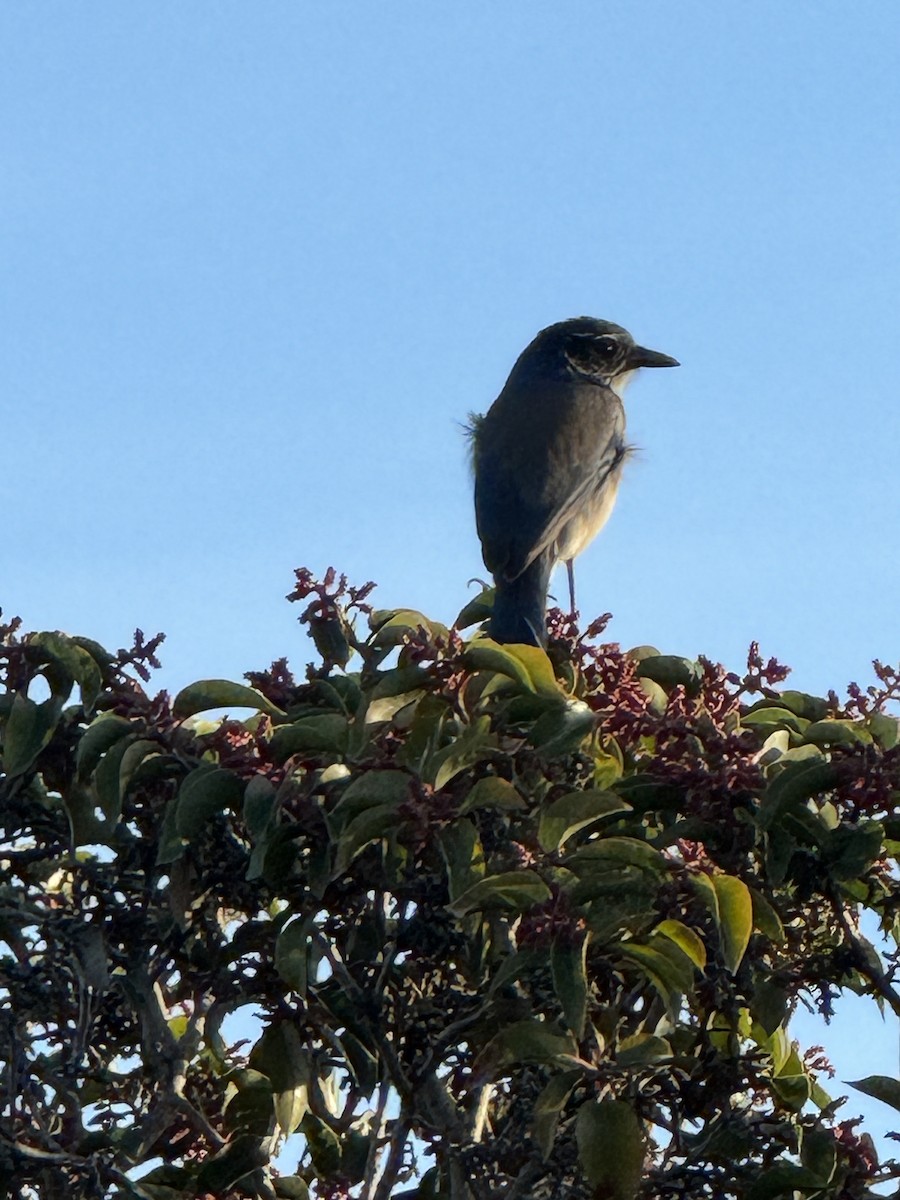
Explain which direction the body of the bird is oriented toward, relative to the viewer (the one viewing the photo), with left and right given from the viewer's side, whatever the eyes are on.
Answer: facing away from the viewer and to the right of the viewer
